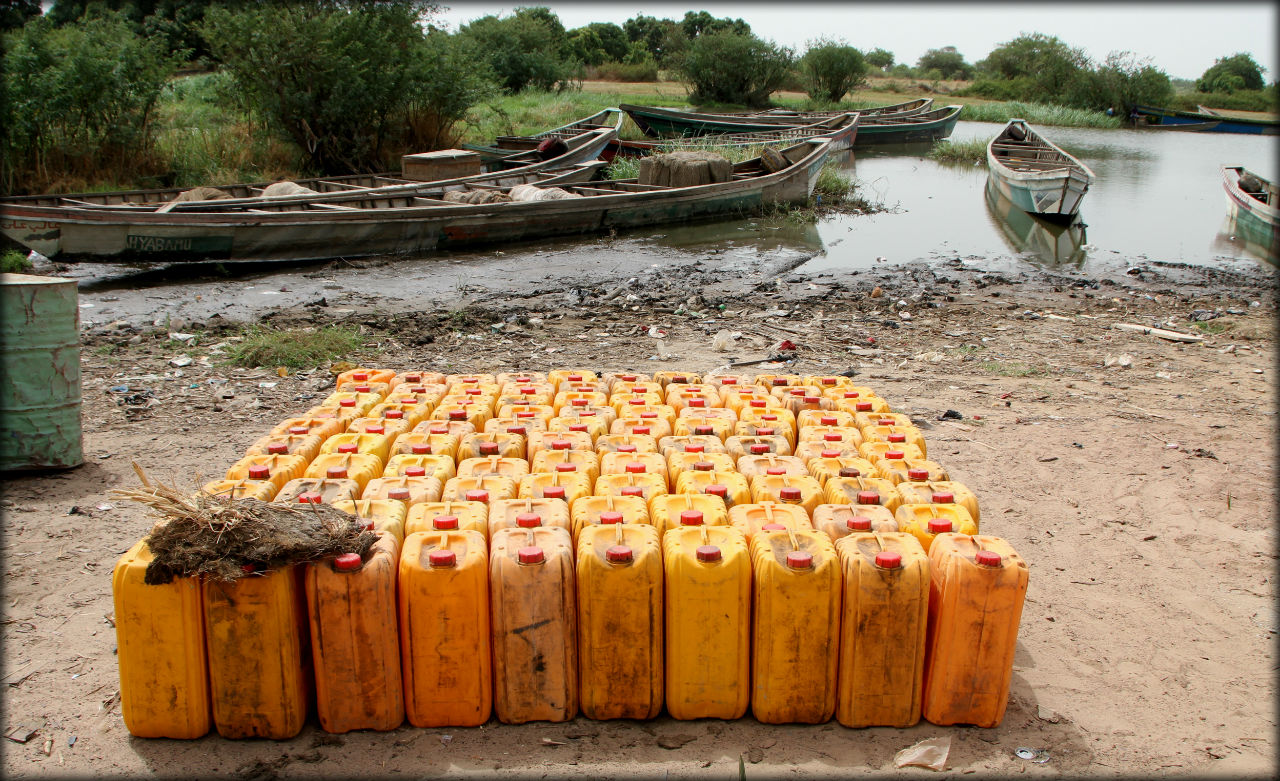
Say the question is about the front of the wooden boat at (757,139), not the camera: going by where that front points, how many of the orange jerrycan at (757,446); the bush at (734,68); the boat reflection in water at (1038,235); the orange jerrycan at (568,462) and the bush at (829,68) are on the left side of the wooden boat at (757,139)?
2

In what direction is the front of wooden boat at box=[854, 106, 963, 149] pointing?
to the viewer's right

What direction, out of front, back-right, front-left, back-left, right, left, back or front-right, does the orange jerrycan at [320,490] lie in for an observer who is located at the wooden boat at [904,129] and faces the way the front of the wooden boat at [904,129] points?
right

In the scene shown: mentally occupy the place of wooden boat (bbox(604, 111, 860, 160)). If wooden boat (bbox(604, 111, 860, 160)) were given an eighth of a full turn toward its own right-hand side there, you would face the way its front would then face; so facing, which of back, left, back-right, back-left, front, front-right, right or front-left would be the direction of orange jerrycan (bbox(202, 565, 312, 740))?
front-right

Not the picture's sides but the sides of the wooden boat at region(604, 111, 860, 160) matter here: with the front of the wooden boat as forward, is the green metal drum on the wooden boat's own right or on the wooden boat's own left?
on the wooden boat's own right

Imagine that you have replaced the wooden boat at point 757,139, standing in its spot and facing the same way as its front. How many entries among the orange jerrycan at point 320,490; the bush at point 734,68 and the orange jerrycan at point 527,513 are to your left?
1

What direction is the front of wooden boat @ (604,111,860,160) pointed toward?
to the viewer's right
